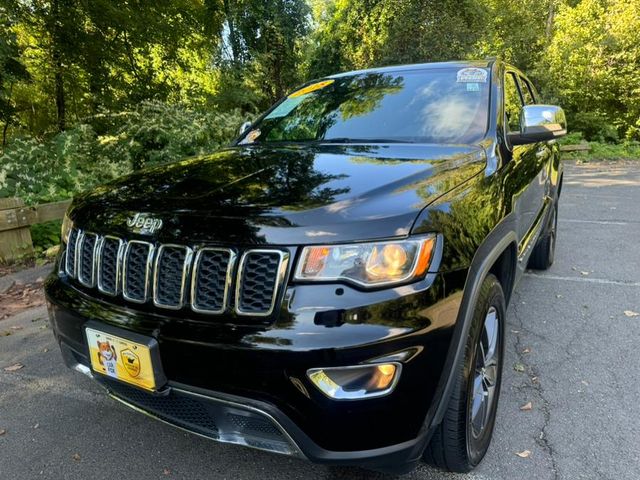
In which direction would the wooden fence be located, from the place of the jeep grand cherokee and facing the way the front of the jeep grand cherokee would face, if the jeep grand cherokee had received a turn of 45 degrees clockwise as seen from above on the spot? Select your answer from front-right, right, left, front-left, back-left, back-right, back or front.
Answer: front-right

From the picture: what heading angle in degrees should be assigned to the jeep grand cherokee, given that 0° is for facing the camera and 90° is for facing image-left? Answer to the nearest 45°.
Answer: approximately 45°

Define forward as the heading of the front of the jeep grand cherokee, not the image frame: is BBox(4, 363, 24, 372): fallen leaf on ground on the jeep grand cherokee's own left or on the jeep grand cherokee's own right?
on the jeep grand cherokee's own right
